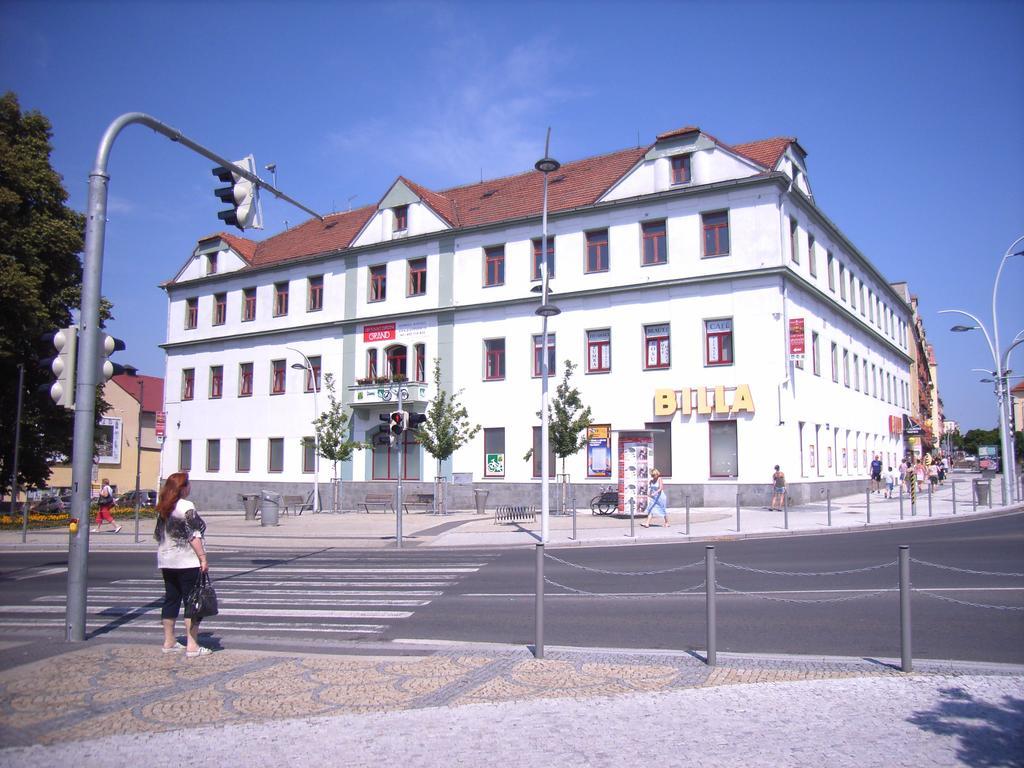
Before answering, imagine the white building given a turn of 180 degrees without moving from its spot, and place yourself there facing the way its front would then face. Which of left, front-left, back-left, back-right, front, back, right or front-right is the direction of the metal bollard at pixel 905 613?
back-right

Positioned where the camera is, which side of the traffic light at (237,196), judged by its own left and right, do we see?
left

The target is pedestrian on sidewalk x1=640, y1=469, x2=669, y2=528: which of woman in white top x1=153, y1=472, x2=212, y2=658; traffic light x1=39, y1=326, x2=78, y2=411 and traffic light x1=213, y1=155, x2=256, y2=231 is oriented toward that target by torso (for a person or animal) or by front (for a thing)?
the woman in white top

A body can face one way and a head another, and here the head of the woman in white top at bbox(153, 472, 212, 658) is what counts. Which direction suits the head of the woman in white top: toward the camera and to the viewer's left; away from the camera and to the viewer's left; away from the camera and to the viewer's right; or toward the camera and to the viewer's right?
away from the camera and to the viewer's right
